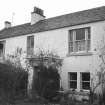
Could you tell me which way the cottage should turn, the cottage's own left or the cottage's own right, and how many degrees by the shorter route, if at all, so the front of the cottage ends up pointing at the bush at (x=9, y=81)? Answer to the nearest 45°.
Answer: approximately 45° to the cottage's own right

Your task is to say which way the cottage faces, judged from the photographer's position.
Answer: facing the viewer and to the left of the viewer
